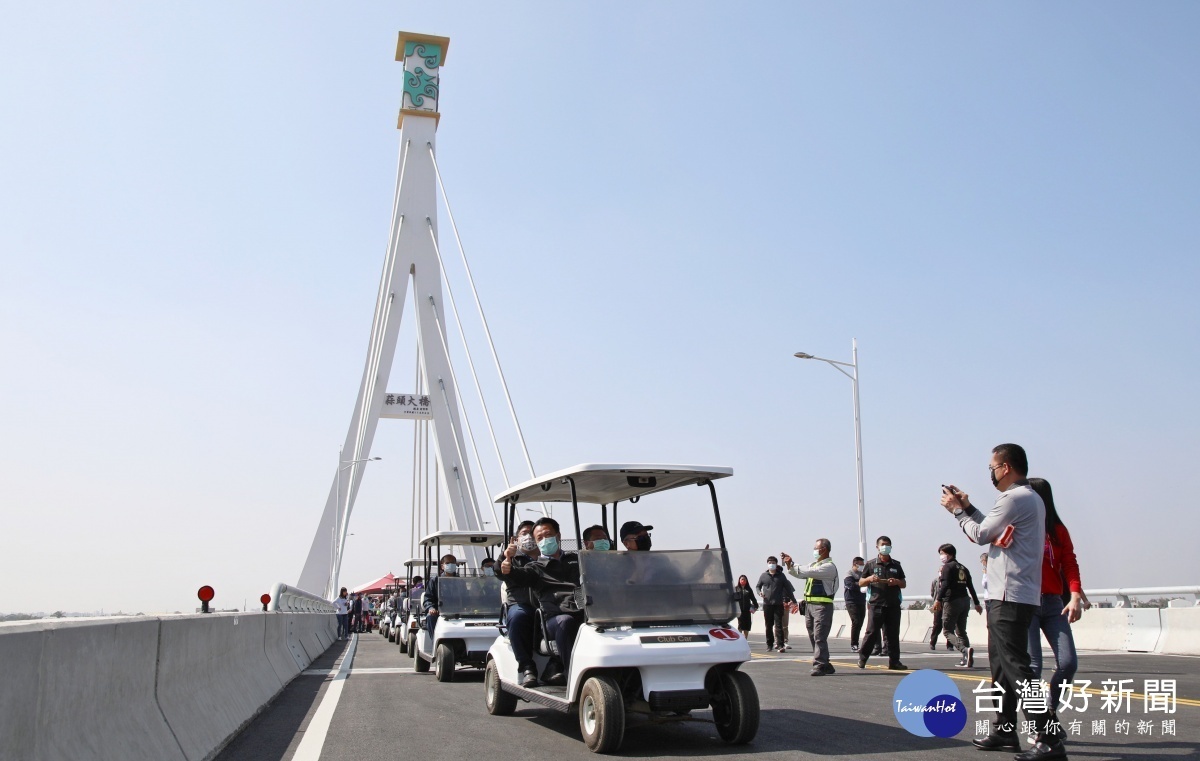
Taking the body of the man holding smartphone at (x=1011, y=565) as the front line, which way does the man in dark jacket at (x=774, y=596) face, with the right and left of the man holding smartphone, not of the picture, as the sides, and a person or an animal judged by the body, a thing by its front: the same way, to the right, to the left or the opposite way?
to the left

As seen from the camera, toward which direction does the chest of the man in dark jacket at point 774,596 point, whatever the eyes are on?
toward the camera

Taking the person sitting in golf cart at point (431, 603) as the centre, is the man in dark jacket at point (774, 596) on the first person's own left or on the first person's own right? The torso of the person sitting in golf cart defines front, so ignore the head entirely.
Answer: on the first person's own left

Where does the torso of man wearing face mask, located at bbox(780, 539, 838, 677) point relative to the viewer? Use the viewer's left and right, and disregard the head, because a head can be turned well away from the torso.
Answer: facing the viewer and to the left of the viewer

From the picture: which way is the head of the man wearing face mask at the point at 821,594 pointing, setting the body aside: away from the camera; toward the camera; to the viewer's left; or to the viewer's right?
to the viewer's left

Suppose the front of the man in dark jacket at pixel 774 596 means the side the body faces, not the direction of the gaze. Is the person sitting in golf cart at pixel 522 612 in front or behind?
in front

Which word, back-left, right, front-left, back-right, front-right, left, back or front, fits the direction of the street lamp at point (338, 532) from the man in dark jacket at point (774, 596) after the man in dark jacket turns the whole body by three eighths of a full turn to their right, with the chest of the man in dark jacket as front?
front

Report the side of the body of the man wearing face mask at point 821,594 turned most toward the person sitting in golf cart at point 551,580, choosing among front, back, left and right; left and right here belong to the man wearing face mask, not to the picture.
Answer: front

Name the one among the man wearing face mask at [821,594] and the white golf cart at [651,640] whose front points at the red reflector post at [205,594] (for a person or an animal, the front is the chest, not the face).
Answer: the man wearing face mask

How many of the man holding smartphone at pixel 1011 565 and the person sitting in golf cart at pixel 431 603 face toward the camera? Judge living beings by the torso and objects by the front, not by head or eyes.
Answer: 1

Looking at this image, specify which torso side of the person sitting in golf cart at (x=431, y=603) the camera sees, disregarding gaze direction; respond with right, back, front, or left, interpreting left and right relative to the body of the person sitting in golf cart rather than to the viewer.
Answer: front

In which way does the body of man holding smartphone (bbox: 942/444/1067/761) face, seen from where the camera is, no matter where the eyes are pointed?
to the viewer's left

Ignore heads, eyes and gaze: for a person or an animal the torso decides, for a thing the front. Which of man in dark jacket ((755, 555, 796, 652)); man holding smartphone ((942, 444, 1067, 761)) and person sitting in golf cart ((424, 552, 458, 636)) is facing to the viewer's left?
the man holding smartphone

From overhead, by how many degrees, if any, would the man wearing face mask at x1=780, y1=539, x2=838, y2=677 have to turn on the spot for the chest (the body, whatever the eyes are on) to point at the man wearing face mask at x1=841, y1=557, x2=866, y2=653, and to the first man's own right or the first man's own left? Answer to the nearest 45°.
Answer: approximately 135° to the first man's own right

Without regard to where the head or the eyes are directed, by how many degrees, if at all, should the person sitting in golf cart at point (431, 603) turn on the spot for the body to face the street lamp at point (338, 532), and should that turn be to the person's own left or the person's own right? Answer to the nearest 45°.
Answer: approximately 180°
